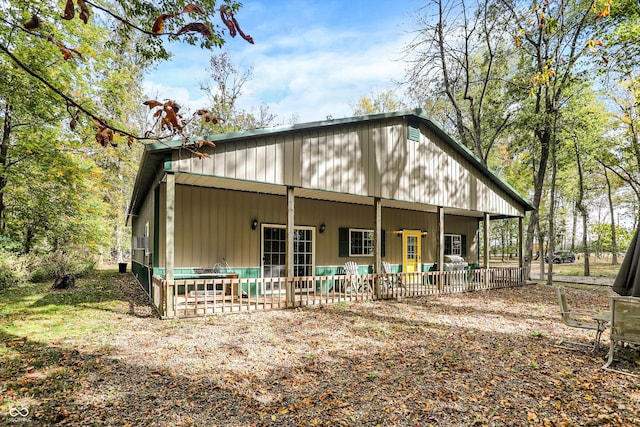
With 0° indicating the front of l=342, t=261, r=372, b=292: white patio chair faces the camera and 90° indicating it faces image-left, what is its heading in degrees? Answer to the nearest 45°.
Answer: approximately 315°

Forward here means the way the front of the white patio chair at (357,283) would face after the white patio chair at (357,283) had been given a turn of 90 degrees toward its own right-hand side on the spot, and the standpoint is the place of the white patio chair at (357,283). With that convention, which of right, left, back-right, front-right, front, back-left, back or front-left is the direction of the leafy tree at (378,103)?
back-right

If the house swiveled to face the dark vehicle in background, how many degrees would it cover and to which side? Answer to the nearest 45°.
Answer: approximately 90° to its left

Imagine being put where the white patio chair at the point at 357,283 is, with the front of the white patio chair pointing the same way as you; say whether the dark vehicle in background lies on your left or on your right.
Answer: on your left
